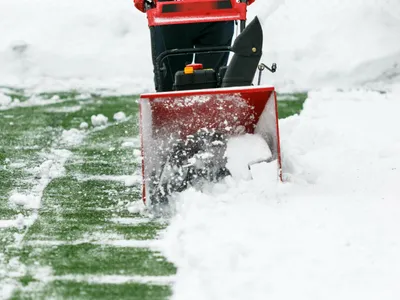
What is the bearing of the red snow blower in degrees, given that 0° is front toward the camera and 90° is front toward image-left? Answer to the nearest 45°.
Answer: approximately 0°
